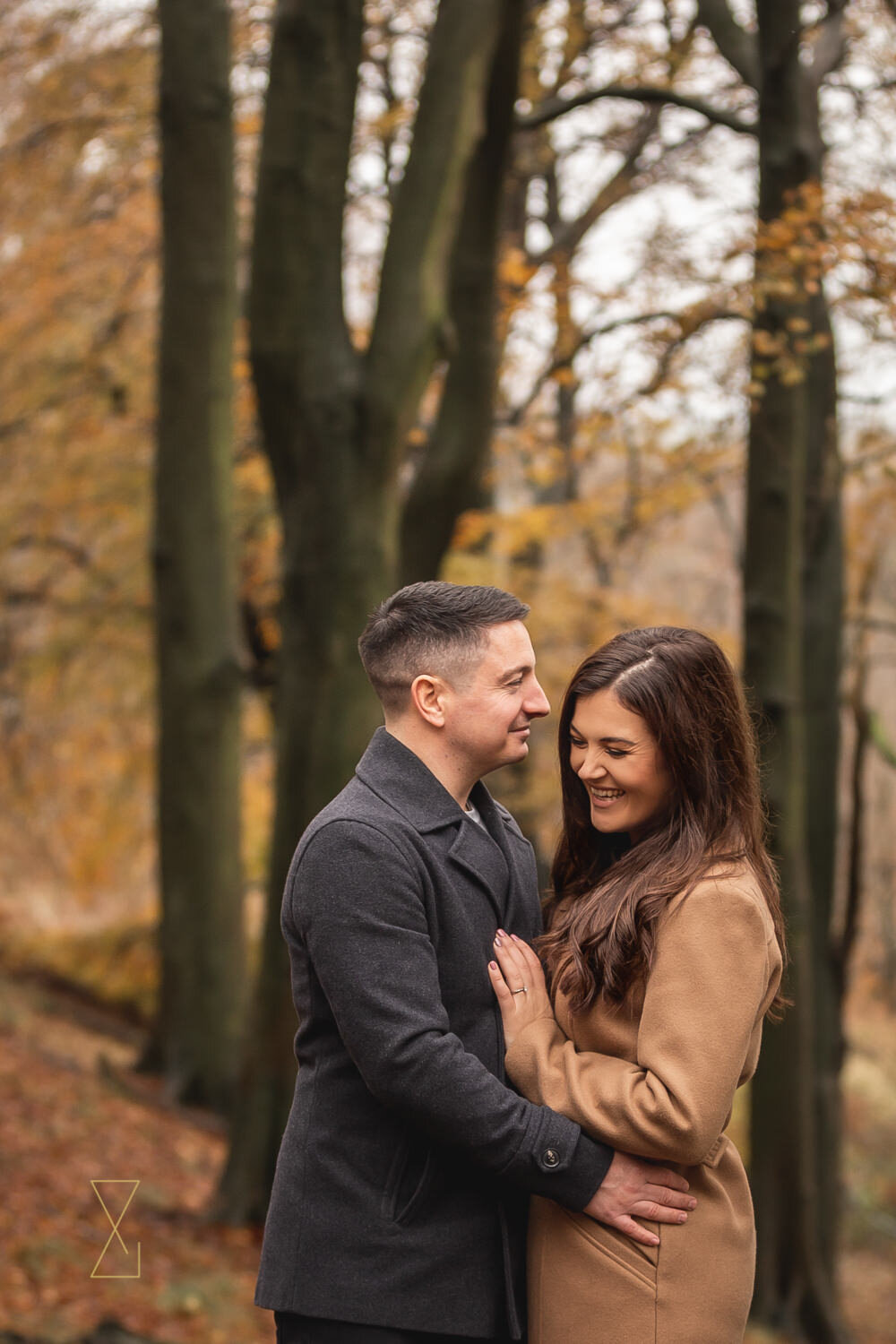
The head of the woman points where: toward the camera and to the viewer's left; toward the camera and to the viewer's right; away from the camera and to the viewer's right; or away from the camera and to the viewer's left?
toward the camera and to the viewer's left

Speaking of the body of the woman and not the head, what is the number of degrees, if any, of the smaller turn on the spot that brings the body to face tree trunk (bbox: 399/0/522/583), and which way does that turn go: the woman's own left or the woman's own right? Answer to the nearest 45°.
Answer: approximately 90° to the woman's own right

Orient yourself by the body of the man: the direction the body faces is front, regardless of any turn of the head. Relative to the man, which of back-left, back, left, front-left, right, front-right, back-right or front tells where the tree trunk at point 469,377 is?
left

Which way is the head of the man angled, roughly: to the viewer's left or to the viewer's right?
to the viewer's right

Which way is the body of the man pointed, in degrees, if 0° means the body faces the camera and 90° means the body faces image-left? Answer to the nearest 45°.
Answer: approximately 270°

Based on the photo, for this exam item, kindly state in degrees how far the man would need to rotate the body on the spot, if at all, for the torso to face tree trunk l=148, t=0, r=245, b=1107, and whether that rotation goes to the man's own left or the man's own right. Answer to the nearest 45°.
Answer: approximately 90° to the man's own left

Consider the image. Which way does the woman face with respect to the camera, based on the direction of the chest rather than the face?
to the viewer's left

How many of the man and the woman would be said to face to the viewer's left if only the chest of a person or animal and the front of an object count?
1

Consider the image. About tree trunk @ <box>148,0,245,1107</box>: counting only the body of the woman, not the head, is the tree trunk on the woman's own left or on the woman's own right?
on the woman's own right

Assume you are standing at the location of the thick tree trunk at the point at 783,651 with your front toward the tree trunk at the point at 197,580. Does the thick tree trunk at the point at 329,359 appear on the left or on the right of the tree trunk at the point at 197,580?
left

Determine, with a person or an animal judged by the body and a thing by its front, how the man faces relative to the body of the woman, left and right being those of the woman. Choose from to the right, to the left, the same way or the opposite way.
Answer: the opposite way
